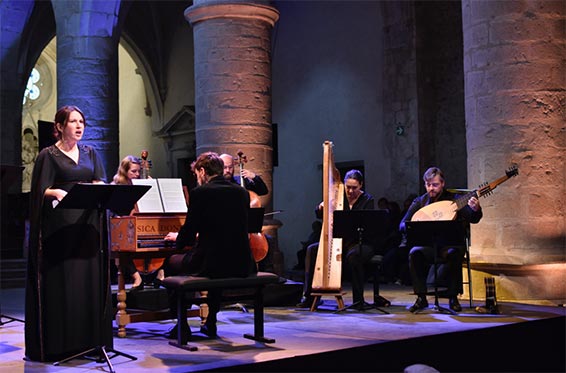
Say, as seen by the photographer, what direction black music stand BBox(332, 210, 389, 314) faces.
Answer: facing away from the viewer

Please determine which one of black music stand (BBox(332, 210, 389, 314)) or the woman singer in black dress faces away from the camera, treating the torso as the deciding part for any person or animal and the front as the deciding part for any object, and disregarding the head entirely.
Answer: the black music stand

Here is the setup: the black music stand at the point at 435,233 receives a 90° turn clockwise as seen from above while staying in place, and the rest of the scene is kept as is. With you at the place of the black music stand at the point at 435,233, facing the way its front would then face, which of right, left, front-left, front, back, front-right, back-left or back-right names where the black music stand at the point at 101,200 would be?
back-right

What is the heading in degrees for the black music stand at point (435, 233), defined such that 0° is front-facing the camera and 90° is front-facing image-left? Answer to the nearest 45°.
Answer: approximately 180°

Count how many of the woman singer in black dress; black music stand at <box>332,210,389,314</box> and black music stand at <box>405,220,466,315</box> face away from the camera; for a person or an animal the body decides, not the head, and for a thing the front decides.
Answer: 2

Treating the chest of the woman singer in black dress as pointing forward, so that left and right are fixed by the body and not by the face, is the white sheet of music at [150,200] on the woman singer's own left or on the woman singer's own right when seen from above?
on the woman singer's own left

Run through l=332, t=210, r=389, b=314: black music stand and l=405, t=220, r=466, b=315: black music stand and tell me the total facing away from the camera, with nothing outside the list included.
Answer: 2

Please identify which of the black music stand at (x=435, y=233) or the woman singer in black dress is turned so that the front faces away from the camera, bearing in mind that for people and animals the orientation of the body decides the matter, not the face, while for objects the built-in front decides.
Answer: the black music stand

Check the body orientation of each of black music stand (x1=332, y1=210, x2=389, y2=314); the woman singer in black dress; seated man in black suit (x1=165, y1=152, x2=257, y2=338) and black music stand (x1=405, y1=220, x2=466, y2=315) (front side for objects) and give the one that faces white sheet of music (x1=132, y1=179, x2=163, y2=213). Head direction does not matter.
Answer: the seated man in black suit

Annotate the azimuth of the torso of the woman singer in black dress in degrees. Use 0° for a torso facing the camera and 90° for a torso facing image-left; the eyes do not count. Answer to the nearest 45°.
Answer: approximately 315°

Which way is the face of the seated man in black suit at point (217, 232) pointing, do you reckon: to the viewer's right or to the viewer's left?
to the viewer's left

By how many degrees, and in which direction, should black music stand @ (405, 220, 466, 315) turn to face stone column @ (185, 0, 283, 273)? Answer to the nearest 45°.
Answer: approximately 45° to its left

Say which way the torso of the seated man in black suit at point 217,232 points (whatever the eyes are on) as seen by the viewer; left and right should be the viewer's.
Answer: facing away from the viewer and to the left of the viewer
